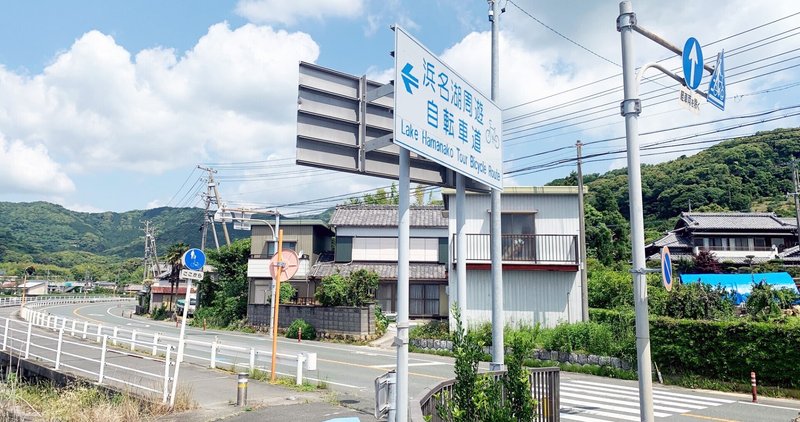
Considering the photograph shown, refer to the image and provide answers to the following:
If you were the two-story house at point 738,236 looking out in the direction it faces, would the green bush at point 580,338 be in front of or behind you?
in front

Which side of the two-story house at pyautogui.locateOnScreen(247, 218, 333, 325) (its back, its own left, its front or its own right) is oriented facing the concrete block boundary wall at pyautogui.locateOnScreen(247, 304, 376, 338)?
front

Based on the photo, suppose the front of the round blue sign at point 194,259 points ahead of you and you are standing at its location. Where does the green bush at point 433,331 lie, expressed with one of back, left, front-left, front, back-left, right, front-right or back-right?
back-left

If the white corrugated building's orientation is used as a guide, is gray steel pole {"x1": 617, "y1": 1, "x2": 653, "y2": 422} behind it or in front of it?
in front

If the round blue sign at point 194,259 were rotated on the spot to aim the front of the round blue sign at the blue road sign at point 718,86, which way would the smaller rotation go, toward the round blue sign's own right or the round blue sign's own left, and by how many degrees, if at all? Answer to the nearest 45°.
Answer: approximately 45° to the round blue sign's own left

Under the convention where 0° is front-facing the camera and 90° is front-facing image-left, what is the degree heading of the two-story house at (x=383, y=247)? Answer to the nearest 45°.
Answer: approximately 0°

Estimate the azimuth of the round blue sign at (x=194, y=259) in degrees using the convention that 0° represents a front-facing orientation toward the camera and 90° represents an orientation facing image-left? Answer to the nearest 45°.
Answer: approximately 0°

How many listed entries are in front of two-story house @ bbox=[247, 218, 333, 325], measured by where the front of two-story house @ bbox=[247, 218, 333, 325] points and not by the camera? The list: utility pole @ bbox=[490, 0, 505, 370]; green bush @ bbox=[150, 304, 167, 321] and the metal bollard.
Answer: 2

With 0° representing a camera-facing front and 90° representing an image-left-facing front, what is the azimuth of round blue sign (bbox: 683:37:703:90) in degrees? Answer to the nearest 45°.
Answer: approximately 315°

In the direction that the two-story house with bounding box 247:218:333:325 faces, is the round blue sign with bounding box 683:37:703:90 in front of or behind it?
in front

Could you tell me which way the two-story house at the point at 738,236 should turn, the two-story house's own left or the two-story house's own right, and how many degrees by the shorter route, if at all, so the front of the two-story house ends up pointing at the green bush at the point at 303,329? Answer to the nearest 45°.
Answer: approximately 45° to the two-story house's own right

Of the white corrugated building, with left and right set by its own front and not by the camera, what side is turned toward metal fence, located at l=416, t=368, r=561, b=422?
front
